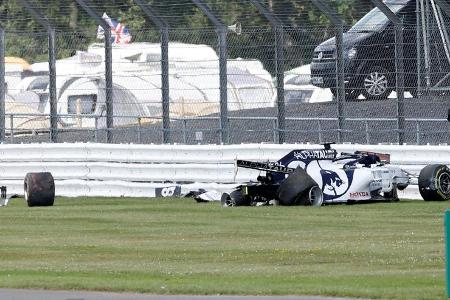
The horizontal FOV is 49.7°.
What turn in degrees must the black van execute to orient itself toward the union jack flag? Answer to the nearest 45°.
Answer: approximately 45° to its right

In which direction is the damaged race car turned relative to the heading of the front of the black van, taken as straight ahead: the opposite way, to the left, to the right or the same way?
the opposite way

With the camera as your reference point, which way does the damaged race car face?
facing away from the viewer and to the right of the viewer

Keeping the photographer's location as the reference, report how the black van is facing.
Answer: facing the viewer and to the left of the viewer
